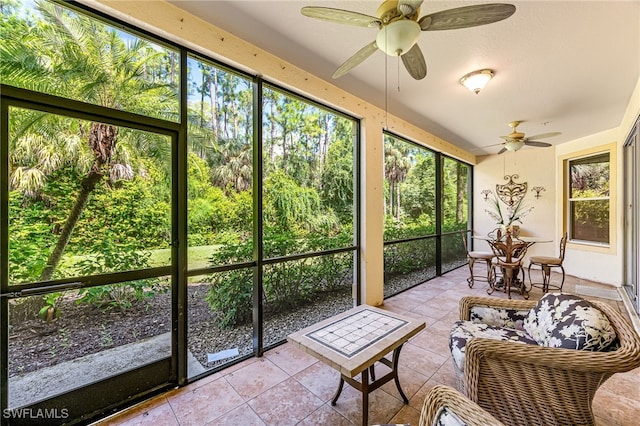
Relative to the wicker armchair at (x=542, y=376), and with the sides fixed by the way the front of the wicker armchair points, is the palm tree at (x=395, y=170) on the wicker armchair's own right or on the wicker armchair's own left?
on the wicker armchair's own right

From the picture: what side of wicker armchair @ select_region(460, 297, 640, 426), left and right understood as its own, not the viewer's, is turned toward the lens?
left

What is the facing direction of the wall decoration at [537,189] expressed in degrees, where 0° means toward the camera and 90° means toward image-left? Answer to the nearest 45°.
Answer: approximately 0°

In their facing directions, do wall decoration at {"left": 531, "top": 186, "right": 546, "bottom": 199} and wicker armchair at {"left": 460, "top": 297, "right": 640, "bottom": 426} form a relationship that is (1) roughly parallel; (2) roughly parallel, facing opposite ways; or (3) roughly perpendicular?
roughly perpendicular

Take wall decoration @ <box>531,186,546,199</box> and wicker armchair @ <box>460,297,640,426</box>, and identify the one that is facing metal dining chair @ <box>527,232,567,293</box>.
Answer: the wall decoration

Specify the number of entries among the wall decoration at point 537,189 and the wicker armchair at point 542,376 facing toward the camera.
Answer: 1

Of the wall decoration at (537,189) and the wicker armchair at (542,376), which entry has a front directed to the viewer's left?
the wicker armchair
